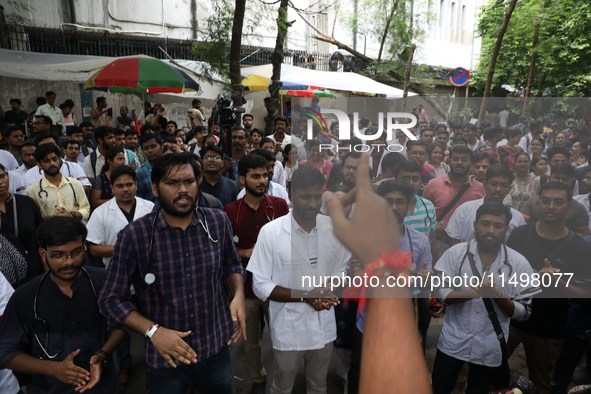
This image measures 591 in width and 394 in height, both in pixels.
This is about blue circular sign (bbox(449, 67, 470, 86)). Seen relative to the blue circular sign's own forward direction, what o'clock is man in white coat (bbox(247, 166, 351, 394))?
The man in white coat is roughly at 12 o'clock from the blue circular sign.

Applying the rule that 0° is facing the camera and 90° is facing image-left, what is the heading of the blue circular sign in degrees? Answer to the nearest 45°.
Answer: approximately 0°

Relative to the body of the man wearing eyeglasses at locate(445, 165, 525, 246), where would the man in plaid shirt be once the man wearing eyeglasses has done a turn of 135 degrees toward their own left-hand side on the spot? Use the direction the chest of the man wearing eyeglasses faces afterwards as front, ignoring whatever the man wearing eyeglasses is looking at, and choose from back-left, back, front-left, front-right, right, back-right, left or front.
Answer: back-left

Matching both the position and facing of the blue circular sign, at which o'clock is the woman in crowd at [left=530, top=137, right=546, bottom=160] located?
The woman in crowd is roughly at 12 o'clock from the blue circular sign.

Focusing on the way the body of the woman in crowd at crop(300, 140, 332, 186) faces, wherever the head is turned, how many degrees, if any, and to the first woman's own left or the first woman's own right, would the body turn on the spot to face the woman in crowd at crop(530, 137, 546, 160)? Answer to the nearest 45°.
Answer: approximately 90° to the first woman's own left
